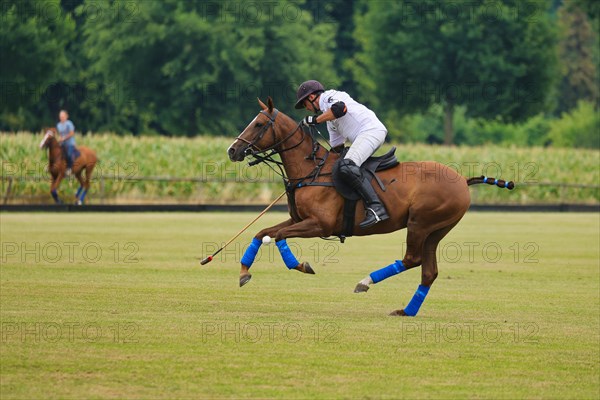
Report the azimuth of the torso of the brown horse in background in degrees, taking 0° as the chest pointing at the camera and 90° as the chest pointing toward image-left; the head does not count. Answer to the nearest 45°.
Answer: approximately 45°

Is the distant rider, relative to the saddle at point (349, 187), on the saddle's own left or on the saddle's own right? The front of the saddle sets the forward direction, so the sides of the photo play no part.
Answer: on the saddle's own right

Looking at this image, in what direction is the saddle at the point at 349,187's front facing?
to the viewer's left

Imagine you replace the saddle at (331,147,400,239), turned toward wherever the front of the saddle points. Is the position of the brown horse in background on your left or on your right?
on your right
